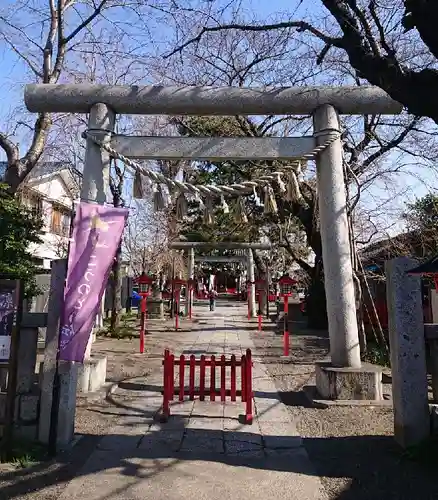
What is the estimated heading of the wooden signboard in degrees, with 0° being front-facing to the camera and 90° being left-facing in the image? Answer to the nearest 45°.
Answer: approximately 0°

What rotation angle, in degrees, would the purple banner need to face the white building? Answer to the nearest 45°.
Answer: approximately 180°

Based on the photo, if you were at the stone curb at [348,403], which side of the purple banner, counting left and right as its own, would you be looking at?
left

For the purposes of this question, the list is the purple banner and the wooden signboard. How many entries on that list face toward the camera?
2

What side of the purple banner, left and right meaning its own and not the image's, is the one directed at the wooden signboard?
right

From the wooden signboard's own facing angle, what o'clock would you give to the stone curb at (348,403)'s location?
The stone curb is roughly at 9 o'clock from the wooden signboard.

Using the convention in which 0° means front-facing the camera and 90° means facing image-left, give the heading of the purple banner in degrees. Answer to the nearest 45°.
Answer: approximately 0°
